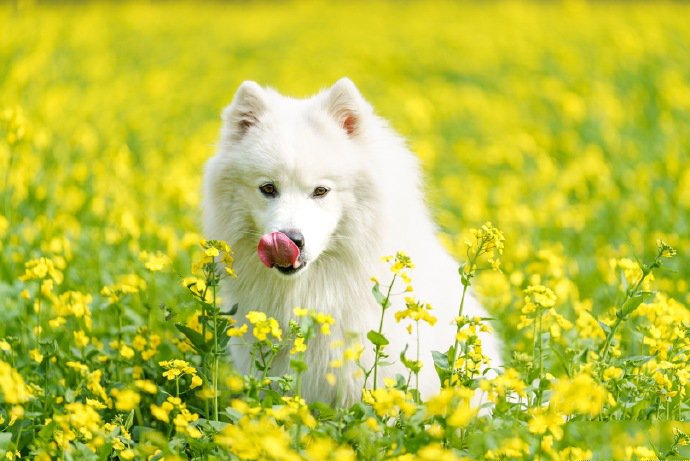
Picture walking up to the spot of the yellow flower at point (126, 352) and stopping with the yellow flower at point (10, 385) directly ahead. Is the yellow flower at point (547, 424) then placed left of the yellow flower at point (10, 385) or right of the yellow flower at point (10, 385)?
left

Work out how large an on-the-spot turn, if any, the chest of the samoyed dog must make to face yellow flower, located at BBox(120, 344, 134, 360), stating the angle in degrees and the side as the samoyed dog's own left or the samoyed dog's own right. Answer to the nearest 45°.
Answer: approximately 45° to the samoyed dog's own right

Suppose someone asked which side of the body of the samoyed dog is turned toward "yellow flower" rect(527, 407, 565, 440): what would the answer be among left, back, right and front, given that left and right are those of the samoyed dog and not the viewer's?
left

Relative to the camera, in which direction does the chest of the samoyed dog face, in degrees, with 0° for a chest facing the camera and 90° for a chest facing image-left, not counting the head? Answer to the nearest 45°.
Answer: approximately 45°

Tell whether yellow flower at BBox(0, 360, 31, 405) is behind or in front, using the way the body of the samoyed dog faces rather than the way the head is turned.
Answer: in front

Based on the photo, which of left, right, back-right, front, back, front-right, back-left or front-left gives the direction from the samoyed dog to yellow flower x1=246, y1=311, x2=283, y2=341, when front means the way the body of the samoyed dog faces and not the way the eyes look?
front-left
